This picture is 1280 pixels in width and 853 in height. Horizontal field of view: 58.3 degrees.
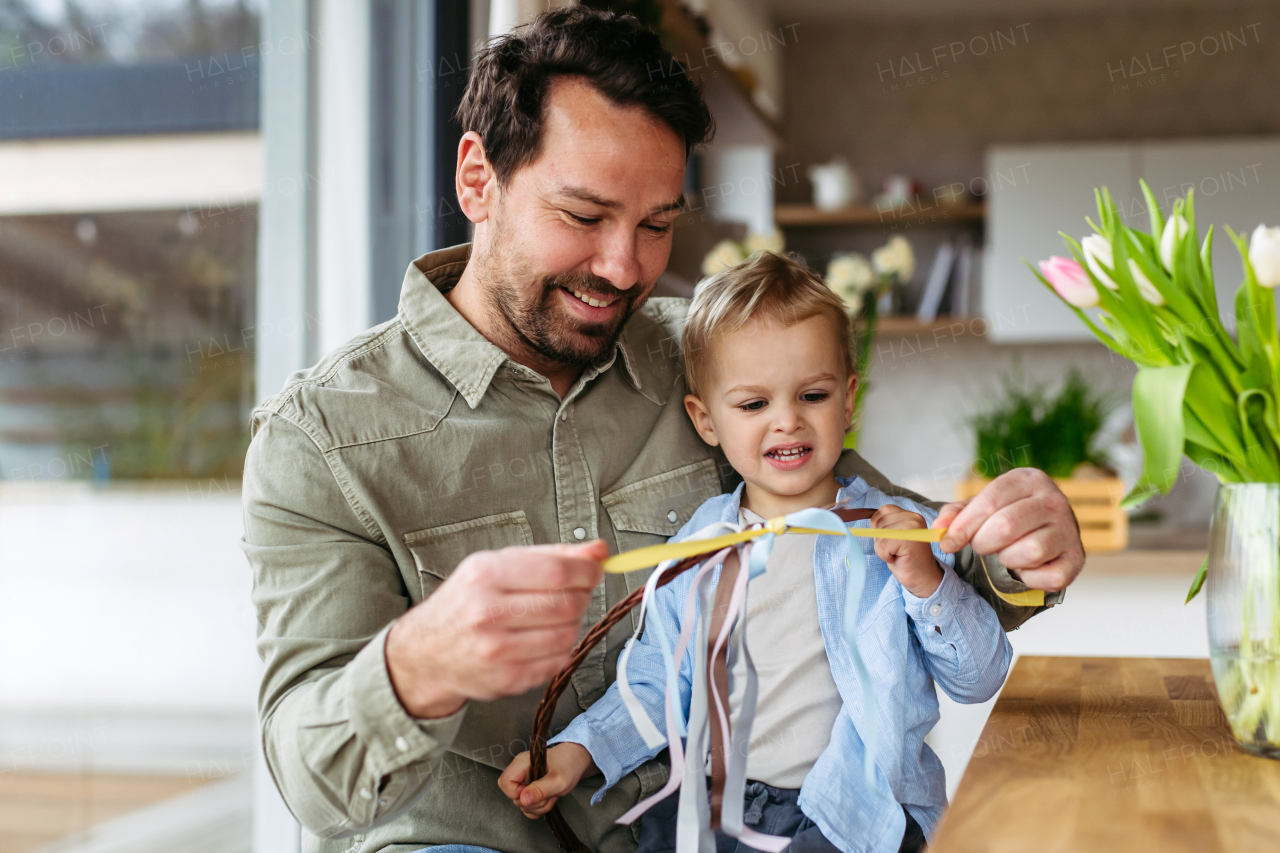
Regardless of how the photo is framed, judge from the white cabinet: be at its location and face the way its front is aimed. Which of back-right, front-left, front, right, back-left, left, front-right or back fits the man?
front

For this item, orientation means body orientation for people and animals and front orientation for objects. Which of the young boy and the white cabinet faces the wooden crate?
the white cabinet

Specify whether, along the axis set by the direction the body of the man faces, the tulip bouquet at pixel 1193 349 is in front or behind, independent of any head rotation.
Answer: in front

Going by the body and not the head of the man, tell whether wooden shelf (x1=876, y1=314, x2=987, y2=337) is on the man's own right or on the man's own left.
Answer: on the man's own left

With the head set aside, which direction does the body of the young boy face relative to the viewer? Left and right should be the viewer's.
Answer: facing the viewer

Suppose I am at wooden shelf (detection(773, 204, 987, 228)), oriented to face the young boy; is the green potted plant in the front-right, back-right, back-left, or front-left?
front-left

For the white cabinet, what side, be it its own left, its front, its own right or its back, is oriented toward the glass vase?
front

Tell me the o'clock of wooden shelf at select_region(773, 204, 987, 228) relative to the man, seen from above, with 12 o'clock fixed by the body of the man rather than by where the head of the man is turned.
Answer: The wooden shelf is roughly at 8 o'clock from the man.

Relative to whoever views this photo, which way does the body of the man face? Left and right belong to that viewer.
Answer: facing the viewer and to the right of the viewer

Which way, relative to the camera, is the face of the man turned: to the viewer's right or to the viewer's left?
to the viewer's right

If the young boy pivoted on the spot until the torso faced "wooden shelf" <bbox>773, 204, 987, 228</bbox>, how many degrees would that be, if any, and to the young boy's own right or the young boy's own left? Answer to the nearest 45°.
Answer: approximately 180°

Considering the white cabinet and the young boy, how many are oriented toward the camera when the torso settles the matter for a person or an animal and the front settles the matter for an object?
2

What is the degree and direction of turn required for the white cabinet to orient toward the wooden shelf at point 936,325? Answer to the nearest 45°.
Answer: approximately 90° to its right

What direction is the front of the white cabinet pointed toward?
toward the camera
